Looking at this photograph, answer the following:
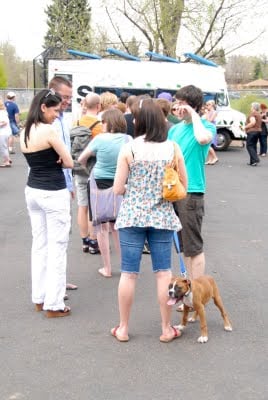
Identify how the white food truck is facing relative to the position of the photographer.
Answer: facing to the right of the viewer

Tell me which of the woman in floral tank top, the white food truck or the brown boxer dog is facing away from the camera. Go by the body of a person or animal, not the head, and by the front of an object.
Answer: the woman in floral tank top

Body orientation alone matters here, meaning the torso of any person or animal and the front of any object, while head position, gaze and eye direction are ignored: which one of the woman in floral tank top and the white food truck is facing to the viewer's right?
the white food truck

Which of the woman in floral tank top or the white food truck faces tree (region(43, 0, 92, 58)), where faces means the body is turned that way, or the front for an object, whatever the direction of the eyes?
the woman in floral tank top

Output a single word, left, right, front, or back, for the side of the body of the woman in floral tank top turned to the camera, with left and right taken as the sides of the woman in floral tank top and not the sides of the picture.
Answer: back

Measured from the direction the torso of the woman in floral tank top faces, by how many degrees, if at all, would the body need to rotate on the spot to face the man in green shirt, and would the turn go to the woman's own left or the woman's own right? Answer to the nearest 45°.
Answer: approximately 45° to the woman's own right

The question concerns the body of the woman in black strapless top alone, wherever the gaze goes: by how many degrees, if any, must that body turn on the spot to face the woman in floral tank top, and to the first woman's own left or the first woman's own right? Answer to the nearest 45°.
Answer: approximately 90° to the first woman's own right

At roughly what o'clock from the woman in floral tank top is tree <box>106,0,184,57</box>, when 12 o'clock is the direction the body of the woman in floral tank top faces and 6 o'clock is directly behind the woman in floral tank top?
The tree is roughly at 12 o'clock from the woman in floral tank top.

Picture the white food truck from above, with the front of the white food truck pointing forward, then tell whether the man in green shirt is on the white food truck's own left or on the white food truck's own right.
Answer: on the white food truck's own right

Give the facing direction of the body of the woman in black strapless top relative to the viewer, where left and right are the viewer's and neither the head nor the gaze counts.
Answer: facing away from the viewer and to the right of the viewer

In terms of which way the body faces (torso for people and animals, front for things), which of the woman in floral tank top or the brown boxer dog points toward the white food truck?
the woman in floral tank top

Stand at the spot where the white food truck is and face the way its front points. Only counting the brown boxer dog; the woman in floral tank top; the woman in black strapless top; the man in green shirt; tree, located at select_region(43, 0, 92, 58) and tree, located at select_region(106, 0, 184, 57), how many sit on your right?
4
